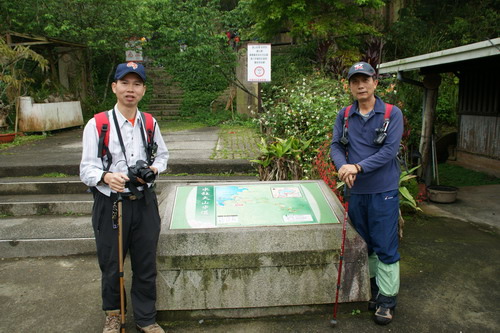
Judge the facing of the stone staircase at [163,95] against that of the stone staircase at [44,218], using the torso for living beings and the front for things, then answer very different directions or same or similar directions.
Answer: same or similar directions

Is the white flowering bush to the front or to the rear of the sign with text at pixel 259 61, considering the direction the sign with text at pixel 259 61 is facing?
to the front

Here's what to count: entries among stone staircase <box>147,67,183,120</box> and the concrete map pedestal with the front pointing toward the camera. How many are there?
2

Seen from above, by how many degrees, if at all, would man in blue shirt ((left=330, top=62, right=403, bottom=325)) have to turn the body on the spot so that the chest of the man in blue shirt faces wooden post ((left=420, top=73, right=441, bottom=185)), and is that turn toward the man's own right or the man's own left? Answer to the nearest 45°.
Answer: approximately 180°

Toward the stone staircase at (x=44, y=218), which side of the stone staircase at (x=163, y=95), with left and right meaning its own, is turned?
front

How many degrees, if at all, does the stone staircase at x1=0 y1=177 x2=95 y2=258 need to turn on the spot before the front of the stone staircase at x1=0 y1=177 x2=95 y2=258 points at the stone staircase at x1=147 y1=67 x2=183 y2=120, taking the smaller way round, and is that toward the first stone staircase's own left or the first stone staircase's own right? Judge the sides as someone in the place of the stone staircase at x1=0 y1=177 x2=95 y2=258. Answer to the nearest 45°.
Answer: approximately 180°

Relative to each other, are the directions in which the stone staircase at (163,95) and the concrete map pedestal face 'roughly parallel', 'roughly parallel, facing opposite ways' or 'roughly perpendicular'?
roughly parallel

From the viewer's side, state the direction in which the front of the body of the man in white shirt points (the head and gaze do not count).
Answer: toward the camera

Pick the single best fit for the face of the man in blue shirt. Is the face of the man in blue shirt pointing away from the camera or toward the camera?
toward the camera

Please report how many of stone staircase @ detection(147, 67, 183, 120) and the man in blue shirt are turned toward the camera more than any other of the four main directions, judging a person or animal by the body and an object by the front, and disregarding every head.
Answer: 2

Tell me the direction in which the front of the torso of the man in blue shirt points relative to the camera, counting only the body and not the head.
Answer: toward the camera

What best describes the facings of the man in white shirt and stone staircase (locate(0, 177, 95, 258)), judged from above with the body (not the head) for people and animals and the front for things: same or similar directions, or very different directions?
same or similar directions

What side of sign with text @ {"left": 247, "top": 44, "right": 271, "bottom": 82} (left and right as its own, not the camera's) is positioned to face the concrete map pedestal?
front
